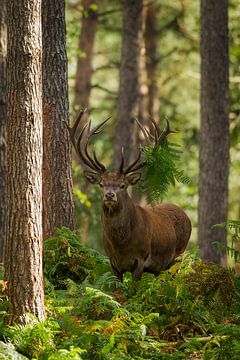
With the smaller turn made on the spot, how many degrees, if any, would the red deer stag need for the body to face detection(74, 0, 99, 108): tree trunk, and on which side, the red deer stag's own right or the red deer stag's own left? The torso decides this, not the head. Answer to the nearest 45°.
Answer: approximately 135° to the red deer stag's own right

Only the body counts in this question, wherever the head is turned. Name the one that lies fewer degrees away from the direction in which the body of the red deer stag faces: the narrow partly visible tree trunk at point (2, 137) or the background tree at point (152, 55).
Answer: the narrow partly visible tree trunk

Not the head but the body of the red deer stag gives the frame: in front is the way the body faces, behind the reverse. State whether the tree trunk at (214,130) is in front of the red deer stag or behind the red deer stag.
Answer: behind

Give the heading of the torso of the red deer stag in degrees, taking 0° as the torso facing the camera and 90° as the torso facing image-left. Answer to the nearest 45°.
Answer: approximately 45°

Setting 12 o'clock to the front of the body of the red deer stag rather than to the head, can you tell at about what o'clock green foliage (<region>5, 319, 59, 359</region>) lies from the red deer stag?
The green foliage is roughly at 11 o'clock from the red deer stag.

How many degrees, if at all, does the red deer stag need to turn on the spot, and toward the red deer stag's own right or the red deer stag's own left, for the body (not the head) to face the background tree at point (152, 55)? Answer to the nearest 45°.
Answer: approximately 135° to the red deer stag's own right

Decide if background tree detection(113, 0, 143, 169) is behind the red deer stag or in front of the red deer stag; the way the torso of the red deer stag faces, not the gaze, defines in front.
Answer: behind

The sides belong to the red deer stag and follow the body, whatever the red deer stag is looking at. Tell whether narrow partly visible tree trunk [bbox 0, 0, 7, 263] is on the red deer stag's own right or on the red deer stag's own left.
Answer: on the red deer stag's own right

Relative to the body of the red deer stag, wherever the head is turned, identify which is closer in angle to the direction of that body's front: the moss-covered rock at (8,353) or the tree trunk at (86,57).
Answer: the moss-covered rock
